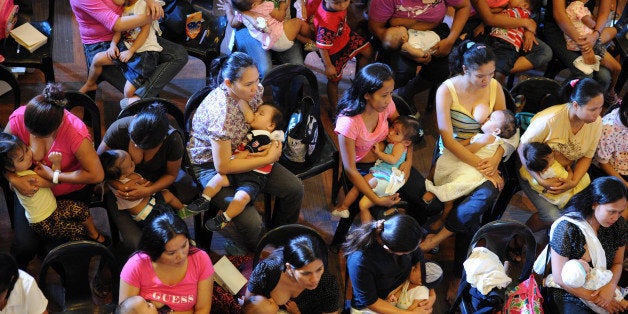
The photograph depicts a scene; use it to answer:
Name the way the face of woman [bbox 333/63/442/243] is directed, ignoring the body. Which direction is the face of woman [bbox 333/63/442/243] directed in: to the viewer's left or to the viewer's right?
to the viewer's right

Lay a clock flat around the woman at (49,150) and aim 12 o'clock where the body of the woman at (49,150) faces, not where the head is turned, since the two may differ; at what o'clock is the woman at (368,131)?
the woman at (368,131) is roughly at 8 o'clock from the woman at (49,150).

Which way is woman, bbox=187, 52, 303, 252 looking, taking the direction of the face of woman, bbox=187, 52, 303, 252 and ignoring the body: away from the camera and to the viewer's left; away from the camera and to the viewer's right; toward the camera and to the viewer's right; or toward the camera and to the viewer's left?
toward the camera and to the viewer's right

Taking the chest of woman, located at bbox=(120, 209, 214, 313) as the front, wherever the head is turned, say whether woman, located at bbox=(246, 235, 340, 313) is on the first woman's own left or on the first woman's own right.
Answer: on the first woman's own left

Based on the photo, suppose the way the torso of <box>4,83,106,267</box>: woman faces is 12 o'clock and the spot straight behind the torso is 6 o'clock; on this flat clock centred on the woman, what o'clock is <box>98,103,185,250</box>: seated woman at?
The seated woman is roughly at 8 o'clock from the woman.

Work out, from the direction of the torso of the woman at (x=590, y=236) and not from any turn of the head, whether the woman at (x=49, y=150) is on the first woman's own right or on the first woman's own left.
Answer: on the first woman's own right

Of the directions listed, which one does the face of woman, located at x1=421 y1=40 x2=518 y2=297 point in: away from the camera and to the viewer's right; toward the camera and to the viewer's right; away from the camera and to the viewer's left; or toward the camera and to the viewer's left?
toward the camera and to the viewer's right

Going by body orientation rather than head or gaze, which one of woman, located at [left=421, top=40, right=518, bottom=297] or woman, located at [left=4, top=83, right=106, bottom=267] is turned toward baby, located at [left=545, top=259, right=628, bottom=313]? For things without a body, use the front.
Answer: woman, located at [left=421, top=40, right=518, bottom=297]

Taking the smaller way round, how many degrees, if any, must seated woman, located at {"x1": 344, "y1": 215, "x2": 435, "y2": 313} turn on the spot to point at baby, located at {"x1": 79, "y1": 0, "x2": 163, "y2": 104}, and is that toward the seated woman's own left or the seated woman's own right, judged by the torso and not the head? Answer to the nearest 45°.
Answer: approximately 180°

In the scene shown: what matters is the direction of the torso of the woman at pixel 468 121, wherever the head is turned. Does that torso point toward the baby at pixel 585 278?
yes

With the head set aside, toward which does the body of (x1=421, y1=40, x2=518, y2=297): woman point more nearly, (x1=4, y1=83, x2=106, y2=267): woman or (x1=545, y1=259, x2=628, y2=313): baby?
the baby

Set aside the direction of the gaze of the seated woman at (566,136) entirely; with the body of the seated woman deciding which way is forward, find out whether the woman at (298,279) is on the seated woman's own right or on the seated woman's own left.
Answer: on the seated woman's own right
